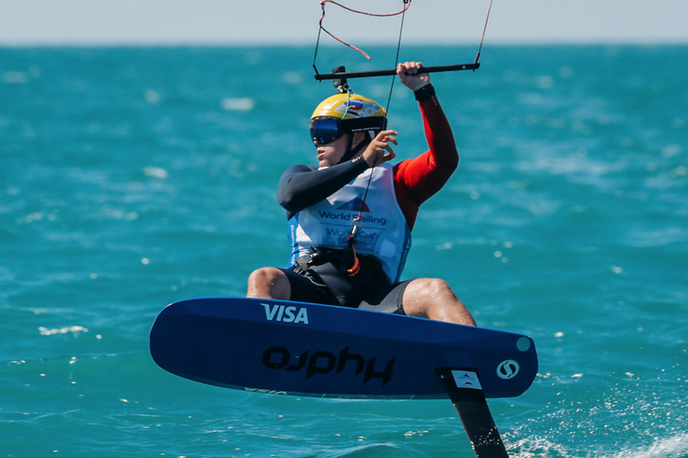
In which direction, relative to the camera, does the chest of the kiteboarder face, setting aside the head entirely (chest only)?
toward the camera
